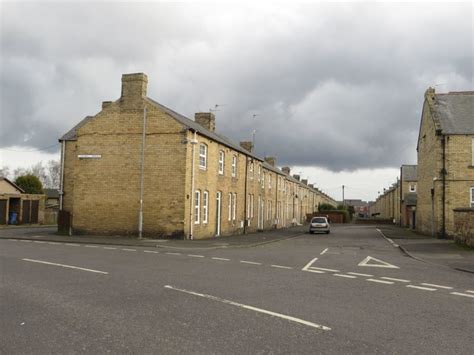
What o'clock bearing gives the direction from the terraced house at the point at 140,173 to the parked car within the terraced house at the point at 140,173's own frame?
The parked car is roughly at 9 o'clock from the terraced house.

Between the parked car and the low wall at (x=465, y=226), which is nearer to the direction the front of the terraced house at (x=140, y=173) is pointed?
the low wall

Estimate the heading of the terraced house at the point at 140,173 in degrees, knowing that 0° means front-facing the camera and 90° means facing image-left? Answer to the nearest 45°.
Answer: approximately 315°
